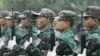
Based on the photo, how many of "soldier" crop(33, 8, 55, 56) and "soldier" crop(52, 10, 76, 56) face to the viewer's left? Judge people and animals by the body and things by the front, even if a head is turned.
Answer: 2

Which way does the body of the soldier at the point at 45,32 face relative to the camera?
to the viewer's left

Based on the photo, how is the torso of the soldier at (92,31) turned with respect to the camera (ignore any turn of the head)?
to the viewer's left

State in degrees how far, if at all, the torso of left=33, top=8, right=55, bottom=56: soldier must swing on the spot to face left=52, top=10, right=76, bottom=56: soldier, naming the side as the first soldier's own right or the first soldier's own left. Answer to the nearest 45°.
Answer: approximately 135° to the first soldier's own left

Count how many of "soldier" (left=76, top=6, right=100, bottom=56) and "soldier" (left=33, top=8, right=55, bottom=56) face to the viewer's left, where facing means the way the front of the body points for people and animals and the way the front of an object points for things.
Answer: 2

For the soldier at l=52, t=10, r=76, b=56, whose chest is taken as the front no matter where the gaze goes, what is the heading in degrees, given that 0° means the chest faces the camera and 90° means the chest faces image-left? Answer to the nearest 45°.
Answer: approximately 90°
